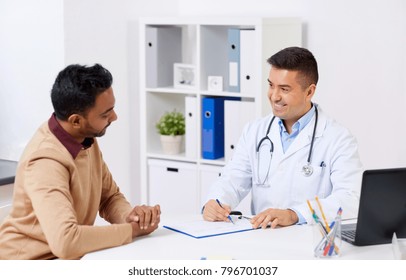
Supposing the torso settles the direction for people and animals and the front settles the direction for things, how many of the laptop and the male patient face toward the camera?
0

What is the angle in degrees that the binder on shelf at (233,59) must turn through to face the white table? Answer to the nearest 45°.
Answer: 0° — it already faces it

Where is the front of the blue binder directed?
toward the camera

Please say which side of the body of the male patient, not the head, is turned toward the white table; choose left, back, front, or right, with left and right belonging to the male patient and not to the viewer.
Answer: front

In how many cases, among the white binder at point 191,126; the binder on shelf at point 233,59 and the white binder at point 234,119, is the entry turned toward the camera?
3

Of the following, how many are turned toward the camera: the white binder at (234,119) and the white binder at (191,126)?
2

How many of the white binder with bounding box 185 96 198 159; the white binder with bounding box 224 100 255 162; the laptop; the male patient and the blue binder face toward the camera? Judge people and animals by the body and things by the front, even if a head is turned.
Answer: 3

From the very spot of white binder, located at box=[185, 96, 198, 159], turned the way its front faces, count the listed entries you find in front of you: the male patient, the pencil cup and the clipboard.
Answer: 3

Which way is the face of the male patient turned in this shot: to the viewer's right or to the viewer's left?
to the viewer's right

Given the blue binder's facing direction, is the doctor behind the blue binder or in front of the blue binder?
in front

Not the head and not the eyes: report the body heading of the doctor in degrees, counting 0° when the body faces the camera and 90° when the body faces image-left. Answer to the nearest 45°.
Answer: approximately 45°

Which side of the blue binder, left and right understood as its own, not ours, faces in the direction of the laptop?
front

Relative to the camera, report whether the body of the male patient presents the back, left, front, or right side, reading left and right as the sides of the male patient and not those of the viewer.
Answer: right
